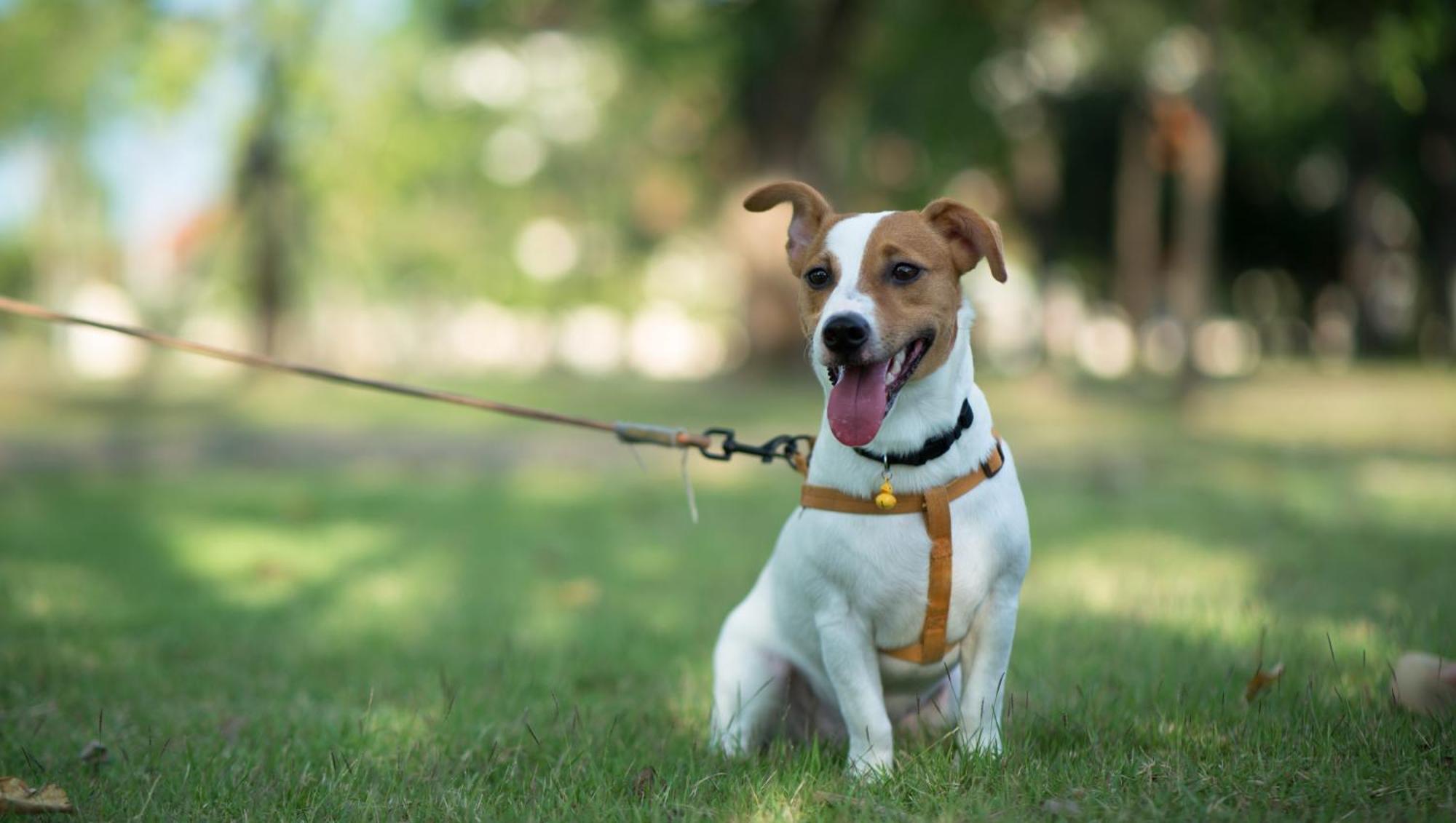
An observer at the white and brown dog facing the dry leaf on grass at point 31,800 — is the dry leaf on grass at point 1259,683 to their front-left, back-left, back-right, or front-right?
back-right

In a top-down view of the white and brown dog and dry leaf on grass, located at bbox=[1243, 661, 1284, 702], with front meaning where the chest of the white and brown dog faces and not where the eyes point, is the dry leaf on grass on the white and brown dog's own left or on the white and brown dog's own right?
on the white and brown dog's own left

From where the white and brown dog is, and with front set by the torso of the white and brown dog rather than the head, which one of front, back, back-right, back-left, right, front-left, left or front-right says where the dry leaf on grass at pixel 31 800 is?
back-right

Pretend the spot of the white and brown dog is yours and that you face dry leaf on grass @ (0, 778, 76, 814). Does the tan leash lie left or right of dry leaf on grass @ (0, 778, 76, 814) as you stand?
right

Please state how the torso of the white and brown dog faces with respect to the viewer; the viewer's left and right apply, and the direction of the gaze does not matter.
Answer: facing the viewer and to the right of the viewer
